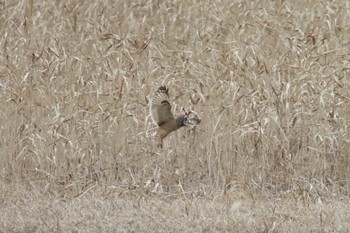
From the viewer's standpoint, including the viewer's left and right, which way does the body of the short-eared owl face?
facing to the right of the viewer
